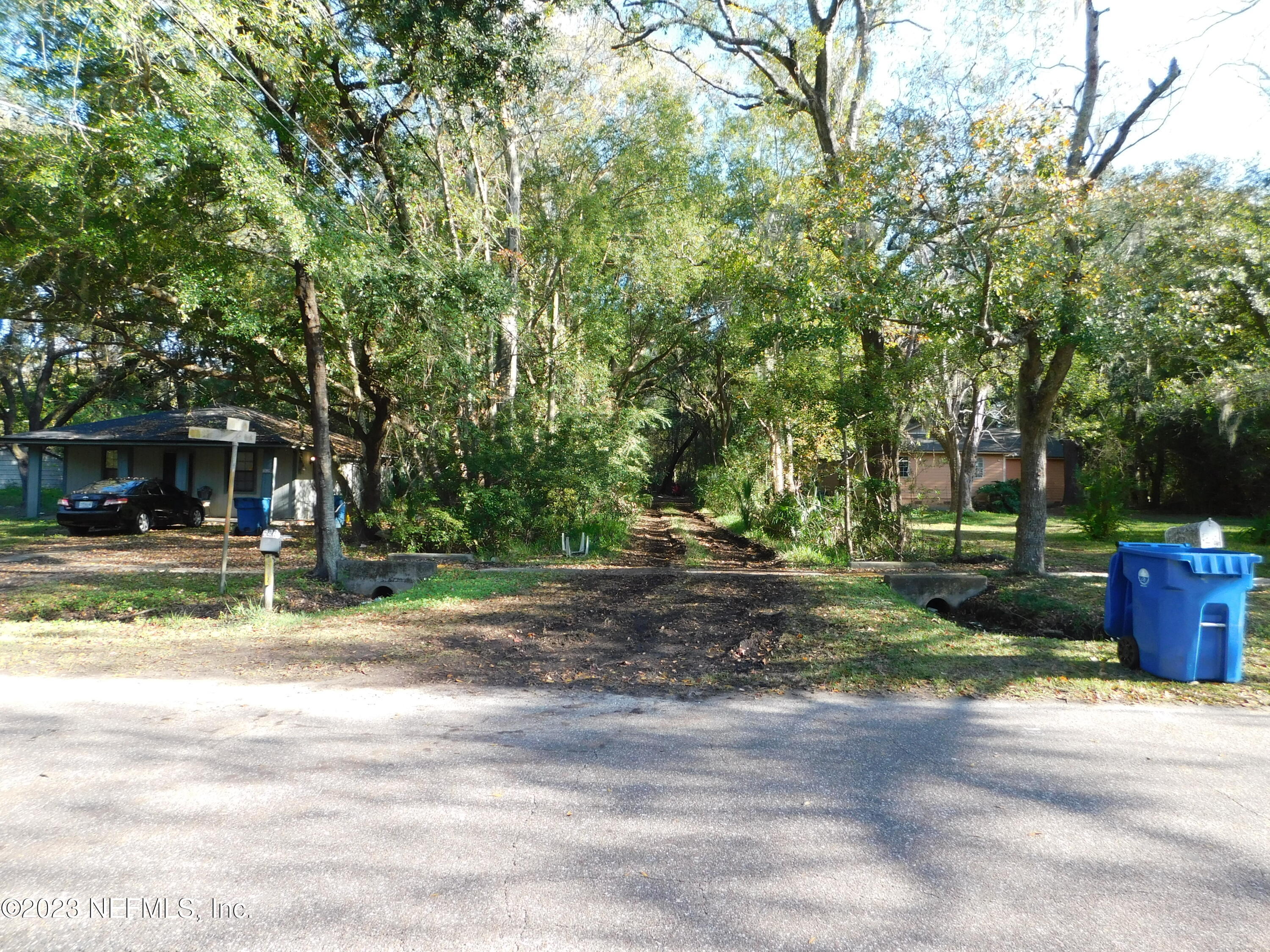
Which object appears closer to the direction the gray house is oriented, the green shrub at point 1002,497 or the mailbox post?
the mailbox post

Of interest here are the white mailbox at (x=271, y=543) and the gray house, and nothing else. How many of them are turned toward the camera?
2

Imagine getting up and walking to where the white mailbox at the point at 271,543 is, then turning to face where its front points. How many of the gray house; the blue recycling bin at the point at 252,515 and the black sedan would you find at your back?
3

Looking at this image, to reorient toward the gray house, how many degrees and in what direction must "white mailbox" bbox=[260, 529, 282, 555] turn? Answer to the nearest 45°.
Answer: approximately 180°

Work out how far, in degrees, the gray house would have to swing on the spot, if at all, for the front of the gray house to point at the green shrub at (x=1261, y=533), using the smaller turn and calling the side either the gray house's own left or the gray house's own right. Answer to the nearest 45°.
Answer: approximately 45° to the gray house's own left

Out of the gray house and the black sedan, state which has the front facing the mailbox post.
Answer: the gray house

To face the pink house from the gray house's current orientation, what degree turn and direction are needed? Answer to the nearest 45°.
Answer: approximately 90° to its left

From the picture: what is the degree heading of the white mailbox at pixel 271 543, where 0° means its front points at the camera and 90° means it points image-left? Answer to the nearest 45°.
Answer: approximately 0°
